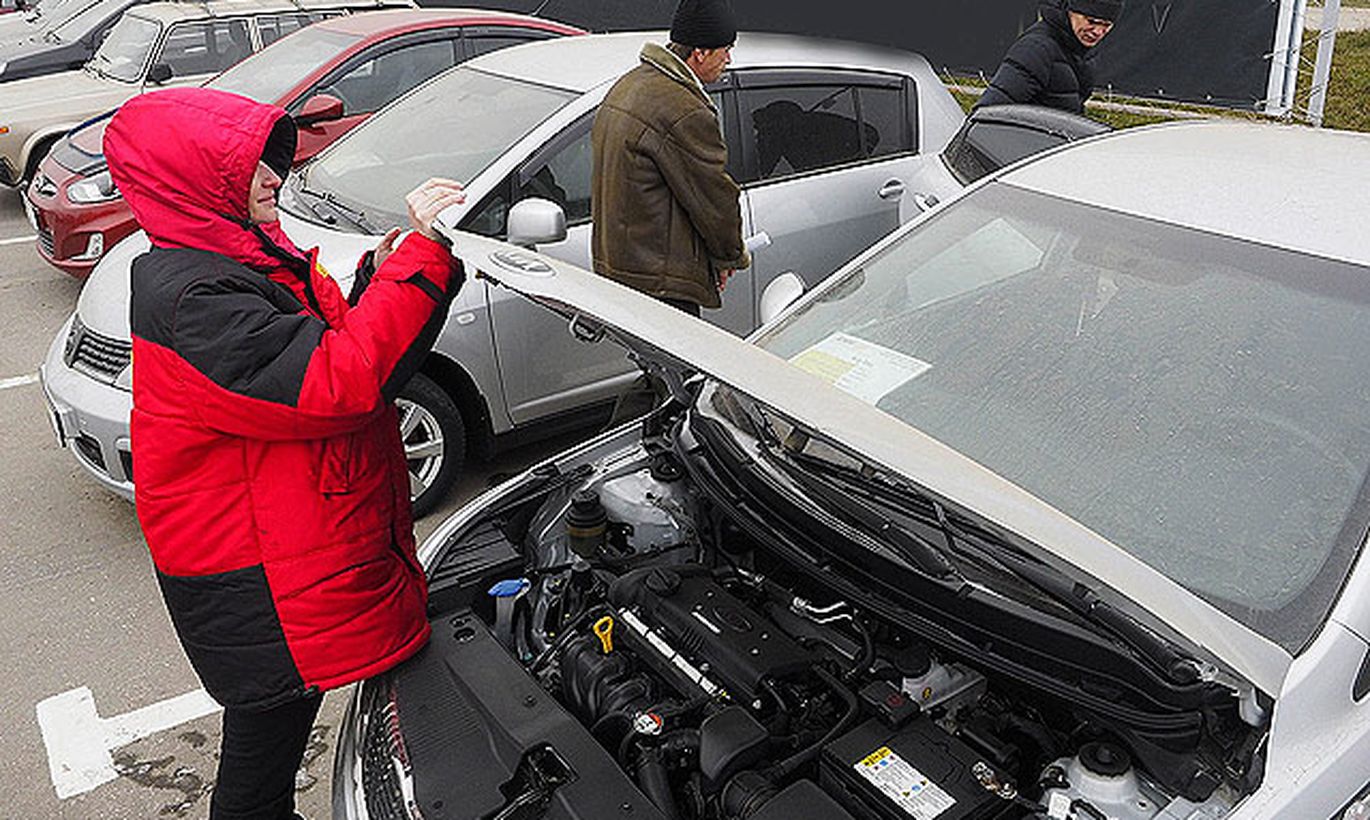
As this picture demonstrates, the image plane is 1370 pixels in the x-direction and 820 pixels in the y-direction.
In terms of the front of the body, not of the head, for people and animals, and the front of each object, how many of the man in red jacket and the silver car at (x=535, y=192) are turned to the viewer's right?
1

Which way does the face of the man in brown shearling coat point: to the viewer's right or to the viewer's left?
to the viewer's right

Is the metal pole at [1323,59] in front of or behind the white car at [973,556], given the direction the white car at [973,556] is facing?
behind

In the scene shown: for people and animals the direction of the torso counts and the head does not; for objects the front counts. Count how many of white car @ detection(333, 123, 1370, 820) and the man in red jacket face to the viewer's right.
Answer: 1

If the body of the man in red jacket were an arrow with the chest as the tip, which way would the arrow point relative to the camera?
to the viewer's right

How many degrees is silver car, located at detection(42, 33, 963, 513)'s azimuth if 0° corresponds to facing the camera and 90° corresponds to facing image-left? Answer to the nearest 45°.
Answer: approximately 45°

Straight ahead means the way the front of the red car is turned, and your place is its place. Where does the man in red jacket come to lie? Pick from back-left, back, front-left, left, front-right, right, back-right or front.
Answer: front-left

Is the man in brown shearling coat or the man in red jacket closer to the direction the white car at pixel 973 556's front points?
the man in red jacket

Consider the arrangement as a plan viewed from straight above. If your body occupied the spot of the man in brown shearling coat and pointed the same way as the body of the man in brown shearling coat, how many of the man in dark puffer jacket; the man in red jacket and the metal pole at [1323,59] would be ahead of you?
2

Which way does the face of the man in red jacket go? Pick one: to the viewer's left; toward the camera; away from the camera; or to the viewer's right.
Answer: to the viewer's right

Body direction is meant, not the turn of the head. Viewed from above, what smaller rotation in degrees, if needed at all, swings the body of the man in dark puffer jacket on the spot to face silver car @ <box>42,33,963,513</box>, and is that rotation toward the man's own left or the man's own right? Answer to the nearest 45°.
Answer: approximately 90° to the man's own right

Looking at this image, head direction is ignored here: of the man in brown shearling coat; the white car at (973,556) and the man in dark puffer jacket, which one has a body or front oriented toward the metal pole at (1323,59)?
the man in brown shearling coat
